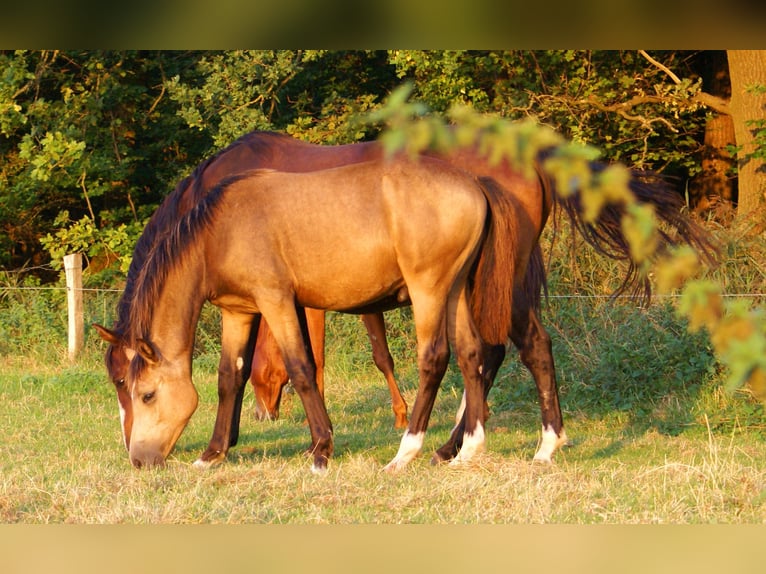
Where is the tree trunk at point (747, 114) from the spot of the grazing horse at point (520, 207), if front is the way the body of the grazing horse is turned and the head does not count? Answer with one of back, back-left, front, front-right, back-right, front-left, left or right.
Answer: back-right

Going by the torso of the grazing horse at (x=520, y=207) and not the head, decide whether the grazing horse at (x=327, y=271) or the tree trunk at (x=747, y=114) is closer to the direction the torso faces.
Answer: the grazing horse

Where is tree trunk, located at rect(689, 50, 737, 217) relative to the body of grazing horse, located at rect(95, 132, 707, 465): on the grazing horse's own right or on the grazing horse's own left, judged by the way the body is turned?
on the grazing horse's own right

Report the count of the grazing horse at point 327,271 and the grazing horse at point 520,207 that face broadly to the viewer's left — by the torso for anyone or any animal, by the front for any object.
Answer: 2

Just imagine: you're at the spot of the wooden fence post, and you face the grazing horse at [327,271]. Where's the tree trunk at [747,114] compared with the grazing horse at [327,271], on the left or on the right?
left

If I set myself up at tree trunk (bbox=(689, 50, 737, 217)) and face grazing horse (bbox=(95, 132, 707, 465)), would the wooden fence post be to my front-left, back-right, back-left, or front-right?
front-right

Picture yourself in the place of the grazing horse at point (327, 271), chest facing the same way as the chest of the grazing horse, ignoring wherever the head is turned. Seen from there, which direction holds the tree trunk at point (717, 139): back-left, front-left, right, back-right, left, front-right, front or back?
back-right

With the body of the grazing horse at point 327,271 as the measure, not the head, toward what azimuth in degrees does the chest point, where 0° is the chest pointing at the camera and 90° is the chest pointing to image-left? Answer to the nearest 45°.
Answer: approximately 90°

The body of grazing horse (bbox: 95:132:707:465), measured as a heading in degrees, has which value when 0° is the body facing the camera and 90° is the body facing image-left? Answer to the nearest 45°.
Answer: approximately 90°
